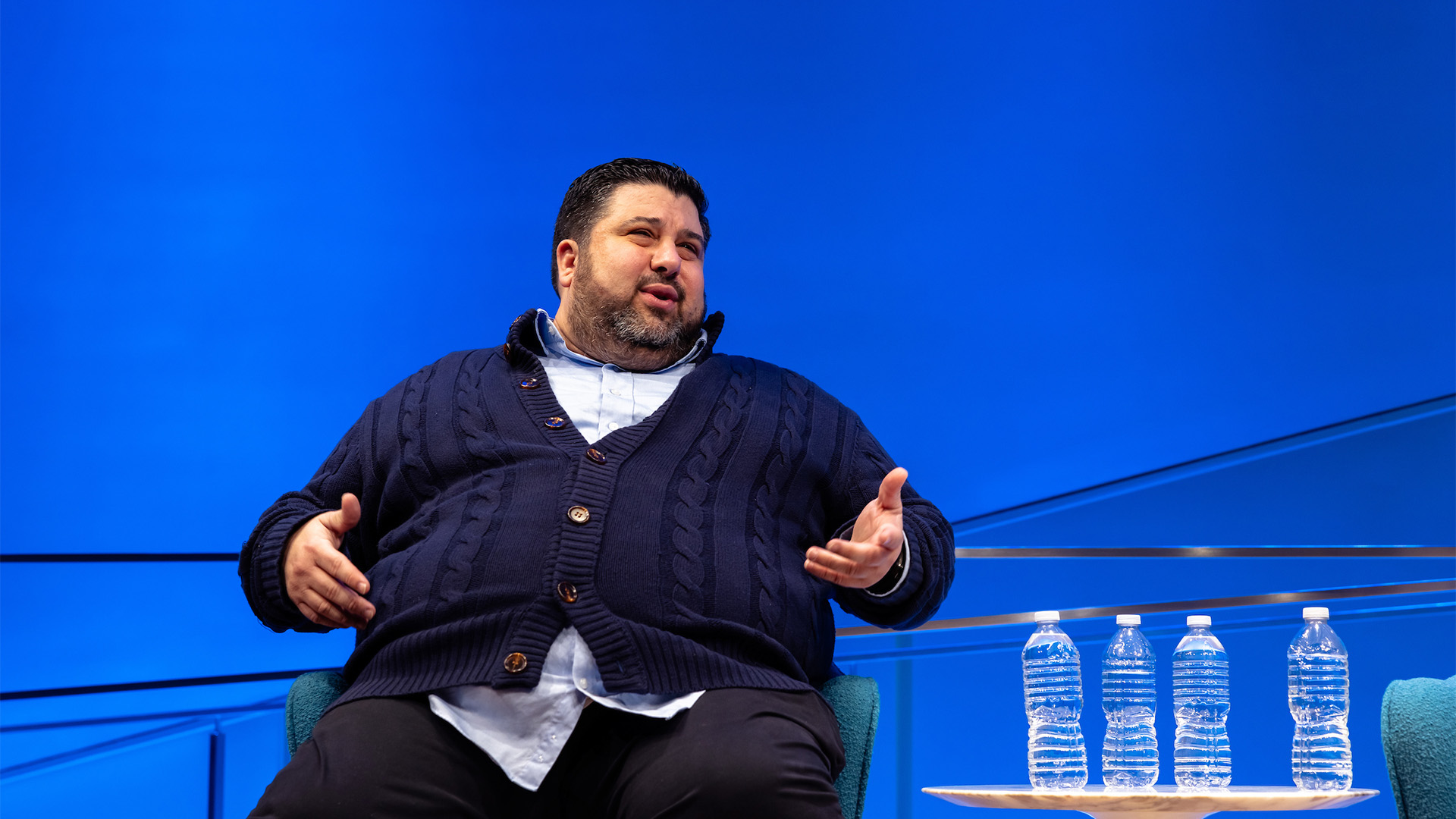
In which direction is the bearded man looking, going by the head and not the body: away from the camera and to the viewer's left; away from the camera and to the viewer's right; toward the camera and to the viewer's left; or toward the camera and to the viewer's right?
toward the camera and to the viewer's right

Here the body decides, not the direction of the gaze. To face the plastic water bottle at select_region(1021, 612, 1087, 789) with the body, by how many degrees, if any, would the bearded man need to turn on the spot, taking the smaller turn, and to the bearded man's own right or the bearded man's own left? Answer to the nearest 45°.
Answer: approximately 135° to the bearded man's own left

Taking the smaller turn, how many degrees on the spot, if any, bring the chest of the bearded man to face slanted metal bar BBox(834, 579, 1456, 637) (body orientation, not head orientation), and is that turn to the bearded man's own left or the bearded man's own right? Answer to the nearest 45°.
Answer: approximately 135° to the bearded man's own left

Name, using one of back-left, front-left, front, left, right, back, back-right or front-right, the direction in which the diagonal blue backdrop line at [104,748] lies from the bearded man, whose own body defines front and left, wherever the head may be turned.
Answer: back-right

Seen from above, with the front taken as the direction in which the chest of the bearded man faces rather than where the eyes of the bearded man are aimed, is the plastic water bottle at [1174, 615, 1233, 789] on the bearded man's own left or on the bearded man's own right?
on the bearded man's own left

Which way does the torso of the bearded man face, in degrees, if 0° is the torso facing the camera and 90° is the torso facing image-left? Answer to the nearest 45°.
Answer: approximately 0°

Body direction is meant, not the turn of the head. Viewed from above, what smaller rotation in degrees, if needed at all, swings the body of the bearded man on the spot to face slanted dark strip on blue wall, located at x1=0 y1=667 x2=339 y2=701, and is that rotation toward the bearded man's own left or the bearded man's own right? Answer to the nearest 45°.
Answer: approximately 135° to the bearded man's own right
